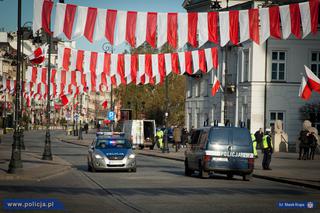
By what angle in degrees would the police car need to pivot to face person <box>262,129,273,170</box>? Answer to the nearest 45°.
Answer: approximately 90° to its left

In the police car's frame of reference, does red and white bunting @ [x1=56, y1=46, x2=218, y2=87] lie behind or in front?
behind

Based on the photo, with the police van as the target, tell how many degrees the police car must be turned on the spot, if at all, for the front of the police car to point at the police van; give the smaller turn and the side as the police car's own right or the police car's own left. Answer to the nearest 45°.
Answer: approximately 45° to the police car's own left

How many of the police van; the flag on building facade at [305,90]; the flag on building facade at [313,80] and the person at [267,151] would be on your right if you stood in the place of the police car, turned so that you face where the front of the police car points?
0

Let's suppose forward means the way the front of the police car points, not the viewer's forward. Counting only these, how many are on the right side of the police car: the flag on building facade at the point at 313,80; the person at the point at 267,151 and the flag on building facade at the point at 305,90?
0

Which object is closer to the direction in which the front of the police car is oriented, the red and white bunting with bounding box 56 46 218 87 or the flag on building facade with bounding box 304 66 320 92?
the flag on building facade

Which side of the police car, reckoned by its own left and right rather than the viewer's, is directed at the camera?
front

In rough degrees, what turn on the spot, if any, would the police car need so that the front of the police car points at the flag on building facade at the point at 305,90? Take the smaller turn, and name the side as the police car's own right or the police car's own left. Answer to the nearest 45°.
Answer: approximately 90° to the police car's own left
